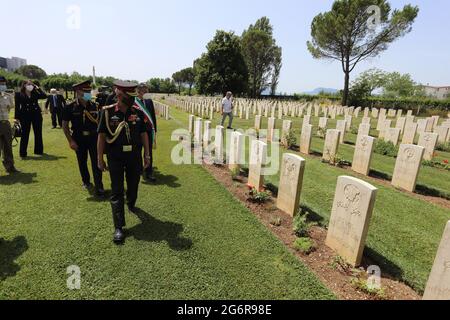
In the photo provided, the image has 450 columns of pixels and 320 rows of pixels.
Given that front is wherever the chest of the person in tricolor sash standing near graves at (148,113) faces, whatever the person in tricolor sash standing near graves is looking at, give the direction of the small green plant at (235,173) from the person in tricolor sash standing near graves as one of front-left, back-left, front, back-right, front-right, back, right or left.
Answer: left

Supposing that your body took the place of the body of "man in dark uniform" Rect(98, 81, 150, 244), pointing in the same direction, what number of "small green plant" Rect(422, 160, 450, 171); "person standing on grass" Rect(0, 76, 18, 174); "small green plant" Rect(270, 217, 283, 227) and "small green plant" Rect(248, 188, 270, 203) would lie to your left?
3

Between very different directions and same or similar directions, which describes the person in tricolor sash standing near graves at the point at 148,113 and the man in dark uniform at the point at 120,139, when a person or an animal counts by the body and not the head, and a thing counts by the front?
same or similar directions

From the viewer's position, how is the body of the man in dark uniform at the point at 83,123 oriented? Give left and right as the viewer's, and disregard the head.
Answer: facing the viewer and to the right of the viewer

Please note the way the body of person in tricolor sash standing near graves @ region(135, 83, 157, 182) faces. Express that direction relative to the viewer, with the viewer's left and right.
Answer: facing the viewer

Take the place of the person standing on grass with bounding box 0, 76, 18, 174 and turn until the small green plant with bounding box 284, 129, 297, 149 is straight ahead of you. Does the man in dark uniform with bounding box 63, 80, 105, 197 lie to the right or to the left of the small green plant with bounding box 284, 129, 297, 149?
right

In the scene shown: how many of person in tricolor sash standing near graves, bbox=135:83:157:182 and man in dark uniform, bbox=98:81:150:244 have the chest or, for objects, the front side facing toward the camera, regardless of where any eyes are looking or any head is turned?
2

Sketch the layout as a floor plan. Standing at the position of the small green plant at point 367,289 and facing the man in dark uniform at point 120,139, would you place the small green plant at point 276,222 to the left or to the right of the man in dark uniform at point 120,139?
right

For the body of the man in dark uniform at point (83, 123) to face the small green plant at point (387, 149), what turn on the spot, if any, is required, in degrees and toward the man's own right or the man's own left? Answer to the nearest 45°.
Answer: approximately 45° to the man's own left

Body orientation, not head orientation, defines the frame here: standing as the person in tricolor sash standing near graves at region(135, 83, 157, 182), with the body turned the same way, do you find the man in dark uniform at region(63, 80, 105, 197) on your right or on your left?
on your right

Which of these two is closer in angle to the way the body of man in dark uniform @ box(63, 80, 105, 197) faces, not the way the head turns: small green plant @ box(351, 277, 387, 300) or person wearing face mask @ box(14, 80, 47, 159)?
the small green plant

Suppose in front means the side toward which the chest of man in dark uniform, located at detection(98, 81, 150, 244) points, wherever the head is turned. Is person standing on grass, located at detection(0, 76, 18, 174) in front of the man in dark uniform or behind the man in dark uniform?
behind

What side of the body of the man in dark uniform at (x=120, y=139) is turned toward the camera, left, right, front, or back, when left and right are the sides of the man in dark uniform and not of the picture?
front

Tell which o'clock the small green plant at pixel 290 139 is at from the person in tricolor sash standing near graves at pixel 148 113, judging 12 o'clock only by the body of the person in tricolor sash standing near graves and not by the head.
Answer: The small green plant is roughly at 8 o'clock from the person in tricolor sash standing near graves.

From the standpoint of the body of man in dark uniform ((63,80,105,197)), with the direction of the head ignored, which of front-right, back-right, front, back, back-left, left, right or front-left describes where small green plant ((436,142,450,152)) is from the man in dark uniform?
front-left
